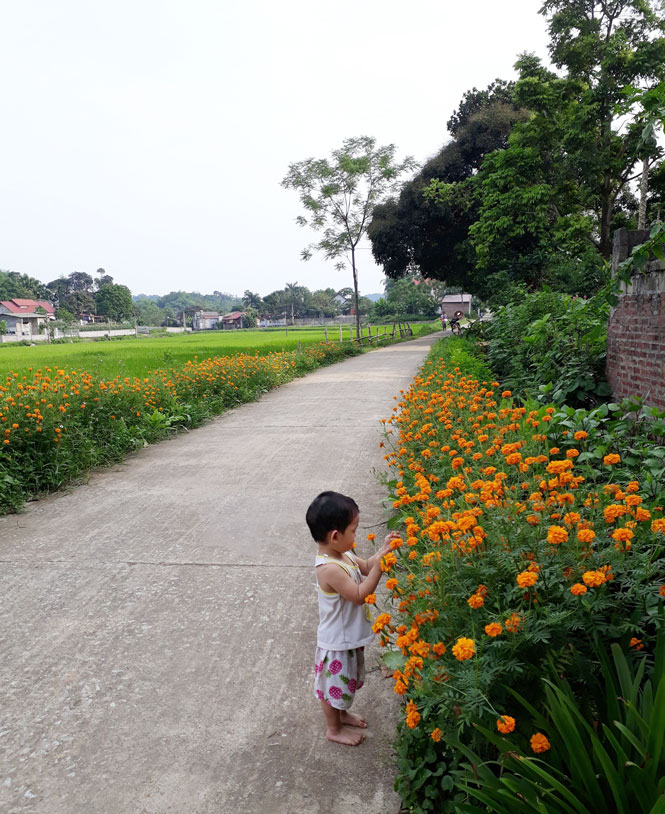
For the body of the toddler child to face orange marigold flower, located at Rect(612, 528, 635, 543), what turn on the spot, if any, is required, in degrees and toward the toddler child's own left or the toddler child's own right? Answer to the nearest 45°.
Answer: approximately 45° to the toddler child's own right

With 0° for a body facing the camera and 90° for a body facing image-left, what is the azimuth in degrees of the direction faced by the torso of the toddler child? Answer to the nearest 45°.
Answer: approximately 270°

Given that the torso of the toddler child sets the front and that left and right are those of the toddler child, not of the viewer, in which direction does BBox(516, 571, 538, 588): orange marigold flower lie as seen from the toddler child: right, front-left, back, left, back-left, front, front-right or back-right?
front-right

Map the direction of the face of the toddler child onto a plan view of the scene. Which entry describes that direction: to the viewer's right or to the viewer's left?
to the viewer's right

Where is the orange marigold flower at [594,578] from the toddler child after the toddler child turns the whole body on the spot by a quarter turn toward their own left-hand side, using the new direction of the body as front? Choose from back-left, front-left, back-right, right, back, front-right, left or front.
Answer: back-right

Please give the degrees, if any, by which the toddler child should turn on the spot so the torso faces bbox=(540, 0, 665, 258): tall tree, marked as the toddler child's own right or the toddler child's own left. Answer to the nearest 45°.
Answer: approximately 45° to the toddler child's own left

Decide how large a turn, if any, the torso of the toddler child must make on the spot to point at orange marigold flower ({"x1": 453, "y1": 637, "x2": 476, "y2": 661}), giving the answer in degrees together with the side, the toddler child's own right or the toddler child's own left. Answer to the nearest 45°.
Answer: approximately 45° to the toddler child's own right

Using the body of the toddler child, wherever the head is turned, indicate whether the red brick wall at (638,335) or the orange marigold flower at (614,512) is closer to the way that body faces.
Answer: the orange marigold flower

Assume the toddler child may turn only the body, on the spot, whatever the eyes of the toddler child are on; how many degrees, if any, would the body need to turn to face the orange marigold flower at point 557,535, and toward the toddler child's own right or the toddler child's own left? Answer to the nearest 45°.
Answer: approximately 45° to the toddler child's own right

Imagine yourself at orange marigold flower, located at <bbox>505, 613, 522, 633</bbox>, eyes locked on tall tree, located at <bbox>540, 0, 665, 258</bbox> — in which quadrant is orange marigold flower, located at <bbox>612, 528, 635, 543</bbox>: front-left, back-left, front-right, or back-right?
front-right

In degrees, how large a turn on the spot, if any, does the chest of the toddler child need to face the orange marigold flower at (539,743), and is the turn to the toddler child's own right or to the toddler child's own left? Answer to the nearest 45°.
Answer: approximately 45° to the toddler child's own right

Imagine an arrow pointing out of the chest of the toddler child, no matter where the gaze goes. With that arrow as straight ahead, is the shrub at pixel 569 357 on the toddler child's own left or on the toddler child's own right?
on the toddler child's own left

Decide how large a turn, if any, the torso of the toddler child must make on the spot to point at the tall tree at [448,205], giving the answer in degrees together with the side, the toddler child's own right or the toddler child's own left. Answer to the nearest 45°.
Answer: approximately 90° to the toddler child's own left
